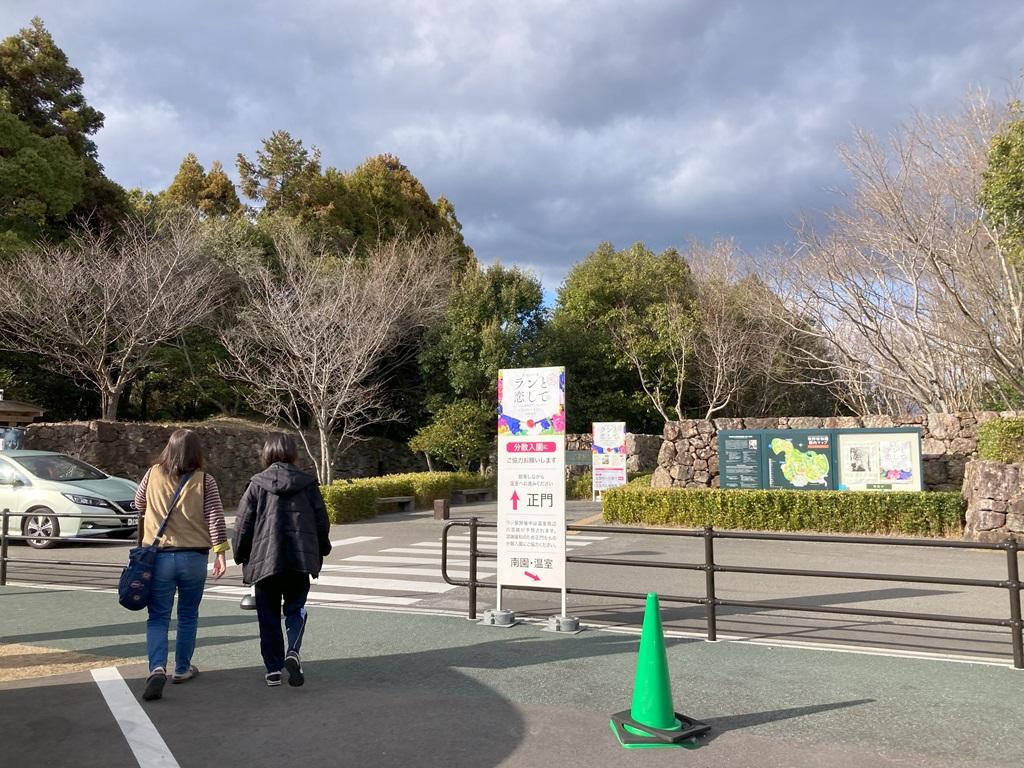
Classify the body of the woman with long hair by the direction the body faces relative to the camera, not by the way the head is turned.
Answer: away from the camera

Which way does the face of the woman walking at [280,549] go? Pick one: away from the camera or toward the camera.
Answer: away from the camera

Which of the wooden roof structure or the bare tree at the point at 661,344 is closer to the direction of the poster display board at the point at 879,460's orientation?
the wooden roof structure

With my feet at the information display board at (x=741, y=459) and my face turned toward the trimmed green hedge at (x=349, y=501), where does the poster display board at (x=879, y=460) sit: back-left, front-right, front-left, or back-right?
back-left

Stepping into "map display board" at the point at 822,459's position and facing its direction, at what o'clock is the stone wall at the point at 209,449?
The stone wall is roughly at 3 o'clock from the map display board.

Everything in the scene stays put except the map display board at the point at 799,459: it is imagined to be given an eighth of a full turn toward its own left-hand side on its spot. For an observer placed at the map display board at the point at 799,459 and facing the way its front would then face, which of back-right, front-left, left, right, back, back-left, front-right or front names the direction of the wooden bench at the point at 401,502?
back-right

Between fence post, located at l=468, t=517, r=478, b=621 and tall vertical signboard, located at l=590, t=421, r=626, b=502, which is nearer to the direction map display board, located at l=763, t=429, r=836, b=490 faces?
the fence post

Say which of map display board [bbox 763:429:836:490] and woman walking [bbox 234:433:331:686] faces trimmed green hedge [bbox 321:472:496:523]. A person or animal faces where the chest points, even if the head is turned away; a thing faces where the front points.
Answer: the woman walking

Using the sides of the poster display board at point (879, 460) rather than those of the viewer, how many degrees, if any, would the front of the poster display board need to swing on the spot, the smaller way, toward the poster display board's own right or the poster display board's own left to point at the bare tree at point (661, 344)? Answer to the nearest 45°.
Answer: approximately 135° to the poster display board's own right

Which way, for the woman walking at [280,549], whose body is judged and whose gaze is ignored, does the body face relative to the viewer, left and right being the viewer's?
facing away from the viewer

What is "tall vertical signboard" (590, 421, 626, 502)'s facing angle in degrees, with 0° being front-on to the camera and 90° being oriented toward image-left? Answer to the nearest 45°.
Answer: approximately 0°

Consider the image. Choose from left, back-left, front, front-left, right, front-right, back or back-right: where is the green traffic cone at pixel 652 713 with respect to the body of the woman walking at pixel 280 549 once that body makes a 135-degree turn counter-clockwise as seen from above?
left

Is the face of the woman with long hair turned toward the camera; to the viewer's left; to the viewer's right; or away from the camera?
away from the camera
